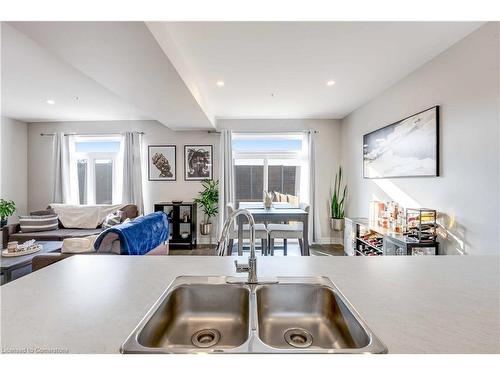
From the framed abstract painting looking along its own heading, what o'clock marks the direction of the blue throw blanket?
The blue throw blanket is roughly at 12 o'clock from the framed abstract painting.

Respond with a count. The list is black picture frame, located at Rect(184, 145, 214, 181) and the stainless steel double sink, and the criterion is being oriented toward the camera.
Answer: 2

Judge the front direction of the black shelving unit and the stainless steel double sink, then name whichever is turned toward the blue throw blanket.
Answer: the black shelving unit

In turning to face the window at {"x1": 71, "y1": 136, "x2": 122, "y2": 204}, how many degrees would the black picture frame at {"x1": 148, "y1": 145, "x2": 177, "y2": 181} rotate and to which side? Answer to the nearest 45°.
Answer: approximately 135° to its right

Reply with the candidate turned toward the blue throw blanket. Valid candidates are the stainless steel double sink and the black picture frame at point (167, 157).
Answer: the black picture frame

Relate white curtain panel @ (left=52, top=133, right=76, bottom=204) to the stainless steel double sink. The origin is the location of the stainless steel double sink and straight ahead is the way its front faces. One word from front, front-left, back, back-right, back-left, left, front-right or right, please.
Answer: back-right

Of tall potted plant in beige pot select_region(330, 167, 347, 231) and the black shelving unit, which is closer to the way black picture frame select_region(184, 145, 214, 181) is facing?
the black shelving unit

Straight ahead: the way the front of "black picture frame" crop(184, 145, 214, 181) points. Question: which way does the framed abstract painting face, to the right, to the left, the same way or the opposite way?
to the right

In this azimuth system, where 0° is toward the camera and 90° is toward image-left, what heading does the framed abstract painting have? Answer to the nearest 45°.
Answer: approximately 45°
